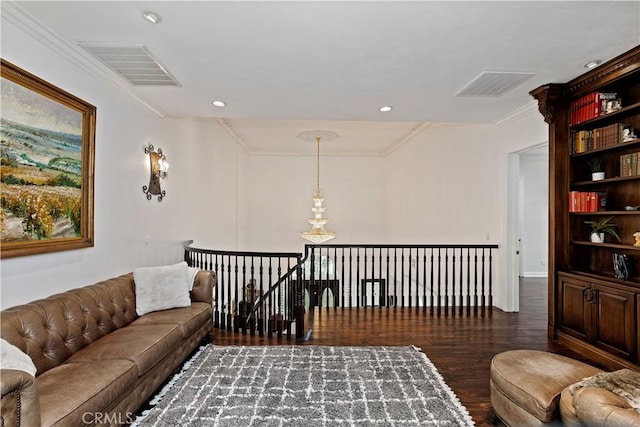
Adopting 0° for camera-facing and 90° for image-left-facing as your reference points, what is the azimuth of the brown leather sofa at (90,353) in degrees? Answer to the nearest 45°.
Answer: approximately 315°

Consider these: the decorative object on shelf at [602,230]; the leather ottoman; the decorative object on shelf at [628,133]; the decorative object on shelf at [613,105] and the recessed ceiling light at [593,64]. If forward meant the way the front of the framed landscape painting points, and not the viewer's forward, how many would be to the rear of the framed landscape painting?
0

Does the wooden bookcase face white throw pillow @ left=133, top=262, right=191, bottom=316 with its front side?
yes

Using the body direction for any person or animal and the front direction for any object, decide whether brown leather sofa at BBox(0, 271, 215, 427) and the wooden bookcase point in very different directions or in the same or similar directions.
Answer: very different directions

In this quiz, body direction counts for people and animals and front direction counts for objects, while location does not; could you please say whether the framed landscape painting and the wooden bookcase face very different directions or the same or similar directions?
very different directions

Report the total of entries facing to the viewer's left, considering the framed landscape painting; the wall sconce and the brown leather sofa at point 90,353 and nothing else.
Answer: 0

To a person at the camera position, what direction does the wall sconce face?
facing the viewer and to the right of the viewer

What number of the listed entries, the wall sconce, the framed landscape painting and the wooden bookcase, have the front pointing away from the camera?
0

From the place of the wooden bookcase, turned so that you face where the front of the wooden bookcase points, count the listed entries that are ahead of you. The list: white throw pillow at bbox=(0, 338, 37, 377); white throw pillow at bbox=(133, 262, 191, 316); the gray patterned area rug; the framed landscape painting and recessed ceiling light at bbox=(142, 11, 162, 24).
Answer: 5

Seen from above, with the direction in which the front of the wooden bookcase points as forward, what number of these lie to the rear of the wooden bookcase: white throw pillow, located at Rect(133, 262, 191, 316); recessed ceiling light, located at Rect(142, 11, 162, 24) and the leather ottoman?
0

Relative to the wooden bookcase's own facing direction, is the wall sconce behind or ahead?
ahead

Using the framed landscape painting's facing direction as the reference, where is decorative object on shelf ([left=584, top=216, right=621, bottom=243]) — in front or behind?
in front

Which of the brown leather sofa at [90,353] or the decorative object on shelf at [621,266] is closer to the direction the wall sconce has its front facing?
the decorative object on shelf

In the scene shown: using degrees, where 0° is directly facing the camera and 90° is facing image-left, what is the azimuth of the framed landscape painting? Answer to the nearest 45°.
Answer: approximately 315°

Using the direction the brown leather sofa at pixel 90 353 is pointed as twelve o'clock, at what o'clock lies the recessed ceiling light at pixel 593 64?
The recessed ceiling light is roughly at 11 o'clock from the brown leather sofa.

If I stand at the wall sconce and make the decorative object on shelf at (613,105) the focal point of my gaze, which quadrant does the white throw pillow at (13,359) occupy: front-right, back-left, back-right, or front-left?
front-right

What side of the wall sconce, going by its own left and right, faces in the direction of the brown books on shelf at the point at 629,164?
front

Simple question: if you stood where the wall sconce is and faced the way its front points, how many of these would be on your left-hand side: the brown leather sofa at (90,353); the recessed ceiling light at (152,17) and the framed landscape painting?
0

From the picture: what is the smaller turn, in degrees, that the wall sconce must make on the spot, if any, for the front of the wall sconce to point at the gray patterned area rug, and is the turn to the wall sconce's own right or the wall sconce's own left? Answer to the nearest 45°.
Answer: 0° — it already faces it

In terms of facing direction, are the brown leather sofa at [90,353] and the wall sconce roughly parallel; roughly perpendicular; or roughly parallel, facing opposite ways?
roughly parallel

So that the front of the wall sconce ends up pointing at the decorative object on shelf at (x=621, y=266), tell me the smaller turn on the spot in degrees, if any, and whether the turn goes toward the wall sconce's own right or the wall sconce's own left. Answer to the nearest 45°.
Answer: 0° — it already faces it

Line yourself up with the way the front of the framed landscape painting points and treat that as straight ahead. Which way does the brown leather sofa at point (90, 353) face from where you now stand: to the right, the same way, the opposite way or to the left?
the same way
